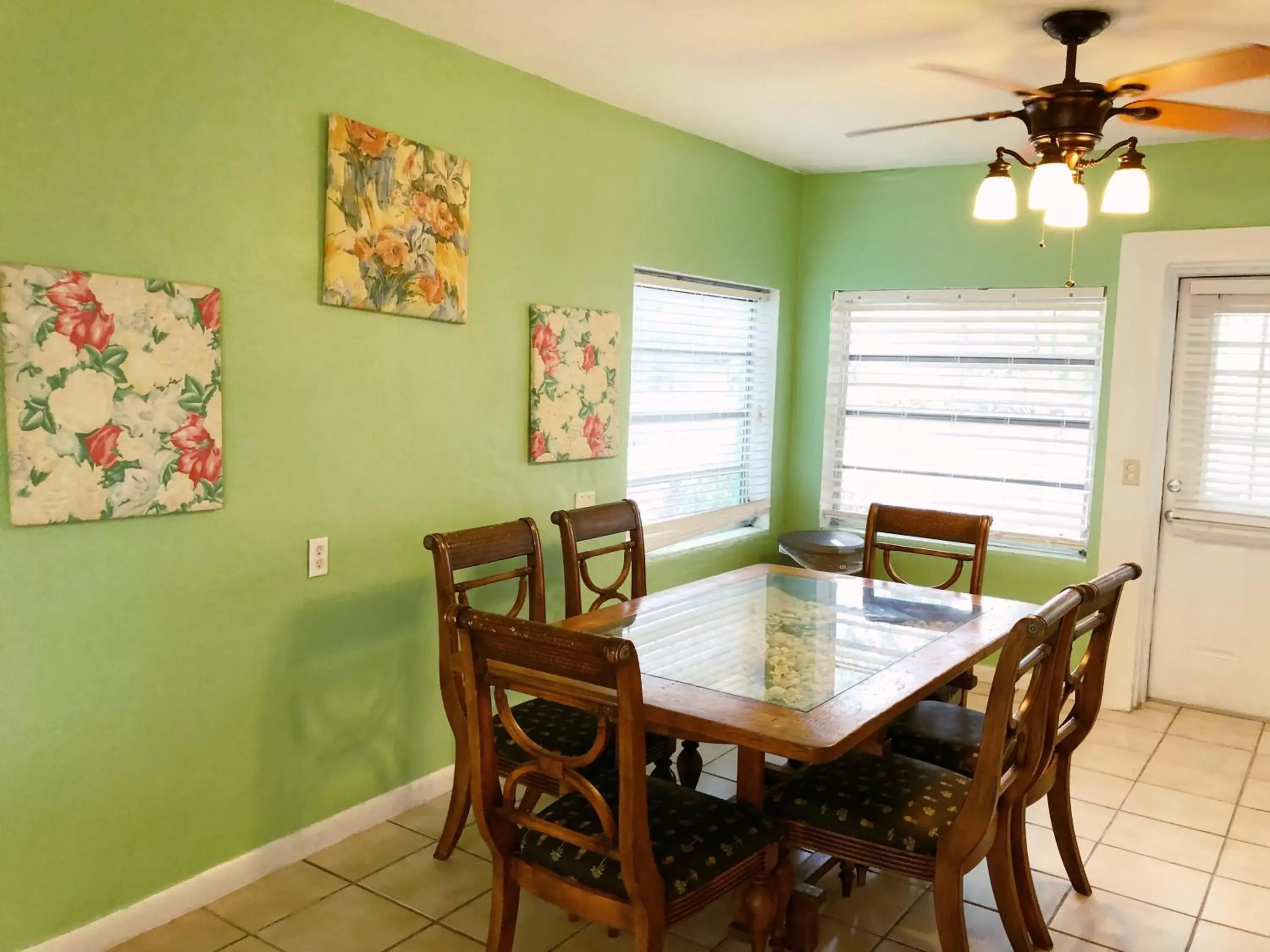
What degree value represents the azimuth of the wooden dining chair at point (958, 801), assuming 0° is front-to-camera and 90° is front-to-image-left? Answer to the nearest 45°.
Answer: approximately 135°

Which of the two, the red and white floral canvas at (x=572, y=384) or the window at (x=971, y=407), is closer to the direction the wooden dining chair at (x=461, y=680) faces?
the window

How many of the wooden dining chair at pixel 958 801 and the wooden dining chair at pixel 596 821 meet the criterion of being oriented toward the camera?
0

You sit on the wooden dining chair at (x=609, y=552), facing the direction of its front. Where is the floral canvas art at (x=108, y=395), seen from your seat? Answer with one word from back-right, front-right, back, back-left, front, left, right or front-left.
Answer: right

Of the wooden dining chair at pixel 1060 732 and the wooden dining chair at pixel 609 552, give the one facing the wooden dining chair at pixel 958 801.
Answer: the wooden dining chair at pixel 609 552

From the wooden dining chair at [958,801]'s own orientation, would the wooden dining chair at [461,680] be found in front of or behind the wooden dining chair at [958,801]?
in front

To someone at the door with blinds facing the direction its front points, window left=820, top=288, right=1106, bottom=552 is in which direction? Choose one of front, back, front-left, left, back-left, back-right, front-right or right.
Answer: right

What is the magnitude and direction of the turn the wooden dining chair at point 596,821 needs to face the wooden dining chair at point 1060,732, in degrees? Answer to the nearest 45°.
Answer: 0° — it already faces it

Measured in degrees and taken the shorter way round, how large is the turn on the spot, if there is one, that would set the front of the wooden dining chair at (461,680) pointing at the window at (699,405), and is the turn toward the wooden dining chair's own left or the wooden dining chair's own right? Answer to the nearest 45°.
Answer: approximately 90° to the wooden dining chair's own left

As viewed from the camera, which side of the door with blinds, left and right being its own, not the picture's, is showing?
front

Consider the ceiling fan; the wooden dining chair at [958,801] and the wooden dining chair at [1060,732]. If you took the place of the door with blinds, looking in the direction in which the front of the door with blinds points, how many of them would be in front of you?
3

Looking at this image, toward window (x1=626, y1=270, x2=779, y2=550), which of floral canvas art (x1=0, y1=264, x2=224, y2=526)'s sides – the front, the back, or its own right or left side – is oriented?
left

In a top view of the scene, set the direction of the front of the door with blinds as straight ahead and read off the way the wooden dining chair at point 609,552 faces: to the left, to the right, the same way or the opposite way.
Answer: to the left

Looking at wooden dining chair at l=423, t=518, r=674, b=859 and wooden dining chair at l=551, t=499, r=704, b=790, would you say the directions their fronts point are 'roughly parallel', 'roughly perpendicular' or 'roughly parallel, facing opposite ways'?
roughly parallel

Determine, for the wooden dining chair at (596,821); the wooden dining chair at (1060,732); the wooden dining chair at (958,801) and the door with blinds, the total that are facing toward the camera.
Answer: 1

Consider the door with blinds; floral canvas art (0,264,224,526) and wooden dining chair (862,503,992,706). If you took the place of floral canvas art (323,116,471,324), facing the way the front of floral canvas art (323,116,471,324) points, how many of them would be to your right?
1

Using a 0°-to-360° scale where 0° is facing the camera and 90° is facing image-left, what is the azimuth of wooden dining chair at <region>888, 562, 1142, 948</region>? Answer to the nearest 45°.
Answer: approximately 135°

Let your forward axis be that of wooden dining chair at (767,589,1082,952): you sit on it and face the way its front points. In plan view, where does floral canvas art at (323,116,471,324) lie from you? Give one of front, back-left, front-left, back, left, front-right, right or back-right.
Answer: front-left

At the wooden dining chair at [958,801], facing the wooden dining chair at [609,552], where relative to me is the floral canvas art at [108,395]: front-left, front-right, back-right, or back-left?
front-left

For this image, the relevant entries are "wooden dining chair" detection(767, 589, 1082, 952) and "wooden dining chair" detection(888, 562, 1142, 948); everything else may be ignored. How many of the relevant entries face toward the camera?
0

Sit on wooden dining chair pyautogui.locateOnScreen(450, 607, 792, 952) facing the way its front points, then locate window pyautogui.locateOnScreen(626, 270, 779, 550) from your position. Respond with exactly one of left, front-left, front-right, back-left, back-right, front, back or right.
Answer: front-left

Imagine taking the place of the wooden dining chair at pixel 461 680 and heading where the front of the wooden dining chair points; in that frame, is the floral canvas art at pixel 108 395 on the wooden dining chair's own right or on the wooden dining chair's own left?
on the wooden dining chair's own right

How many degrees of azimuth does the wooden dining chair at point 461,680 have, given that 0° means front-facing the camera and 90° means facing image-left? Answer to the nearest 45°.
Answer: approximately 315°
